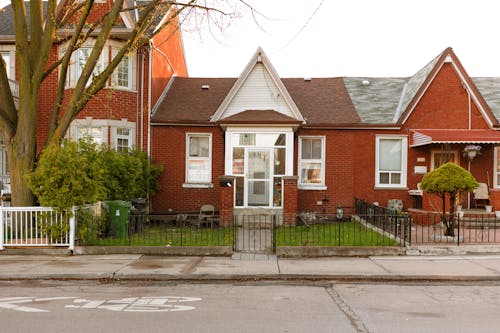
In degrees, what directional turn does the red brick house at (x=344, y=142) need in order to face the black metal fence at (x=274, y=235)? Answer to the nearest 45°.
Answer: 0° — it already faces it

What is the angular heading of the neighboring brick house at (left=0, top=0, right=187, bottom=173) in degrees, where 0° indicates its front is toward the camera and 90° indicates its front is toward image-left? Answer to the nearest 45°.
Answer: approximately 0°

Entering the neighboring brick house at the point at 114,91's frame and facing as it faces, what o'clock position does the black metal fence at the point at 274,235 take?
The black metal fence is roughly at 11 o'clock from the neighboring brick house.

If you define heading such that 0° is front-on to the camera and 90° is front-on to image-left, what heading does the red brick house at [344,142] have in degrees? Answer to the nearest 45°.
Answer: approximately 0°

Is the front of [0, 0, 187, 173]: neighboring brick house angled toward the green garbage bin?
yes

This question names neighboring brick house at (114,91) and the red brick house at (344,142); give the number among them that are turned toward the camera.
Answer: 2

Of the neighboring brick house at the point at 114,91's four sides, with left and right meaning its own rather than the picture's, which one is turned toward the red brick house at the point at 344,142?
left
